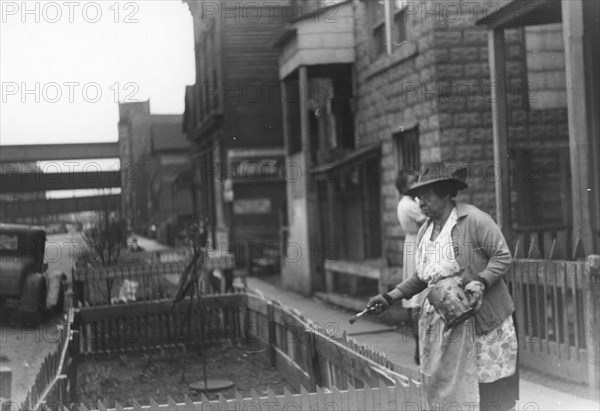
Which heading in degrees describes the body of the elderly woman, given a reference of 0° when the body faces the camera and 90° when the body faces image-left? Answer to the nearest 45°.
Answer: approximately 45°

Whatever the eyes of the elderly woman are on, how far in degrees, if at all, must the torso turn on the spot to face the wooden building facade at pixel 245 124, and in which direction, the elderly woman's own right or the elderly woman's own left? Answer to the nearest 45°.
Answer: approximately 135° to the elderly woman's own right

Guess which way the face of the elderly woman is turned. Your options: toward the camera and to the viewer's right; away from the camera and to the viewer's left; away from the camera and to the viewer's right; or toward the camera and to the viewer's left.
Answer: toward the camera and to the viewer's left

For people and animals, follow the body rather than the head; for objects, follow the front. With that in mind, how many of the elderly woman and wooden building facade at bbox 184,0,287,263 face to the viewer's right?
0

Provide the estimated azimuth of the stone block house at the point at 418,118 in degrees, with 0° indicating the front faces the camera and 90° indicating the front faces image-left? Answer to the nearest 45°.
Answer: approximately 45°

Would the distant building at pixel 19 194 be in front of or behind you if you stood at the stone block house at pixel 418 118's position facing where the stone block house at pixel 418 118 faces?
in front

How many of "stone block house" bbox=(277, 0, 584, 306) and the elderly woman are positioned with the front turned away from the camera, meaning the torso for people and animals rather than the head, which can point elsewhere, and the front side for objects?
0

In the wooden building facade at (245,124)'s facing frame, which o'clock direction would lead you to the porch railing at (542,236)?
The porch railing is roughly at 10 o'clock from the wooden building facade.

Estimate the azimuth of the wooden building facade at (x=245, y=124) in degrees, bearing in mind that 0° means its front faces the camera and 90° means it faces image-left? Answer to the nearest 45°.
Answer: approximately 45°

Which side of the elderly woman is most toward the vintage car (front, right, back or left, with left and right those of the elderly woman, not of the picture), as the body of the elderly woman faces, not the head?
right
